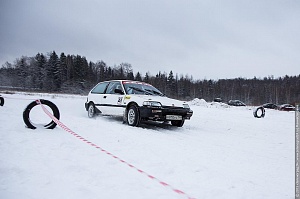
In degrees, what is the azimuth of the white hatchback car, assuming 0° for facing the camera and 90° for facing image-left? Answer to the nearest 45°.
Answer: approximately 315°
